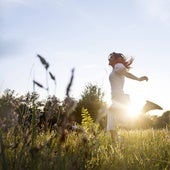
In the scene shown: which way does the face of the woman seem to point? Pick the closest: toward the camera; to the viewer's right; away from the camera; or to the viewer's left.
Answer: to the viewer's left

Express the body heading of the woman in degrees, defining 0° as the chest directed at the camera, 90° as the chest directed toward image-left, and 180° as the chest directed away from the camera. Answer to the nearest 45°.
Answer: approximately 90°

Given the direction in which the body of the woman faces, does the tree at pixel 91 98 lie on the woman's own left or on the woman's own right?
on the woman's own right
